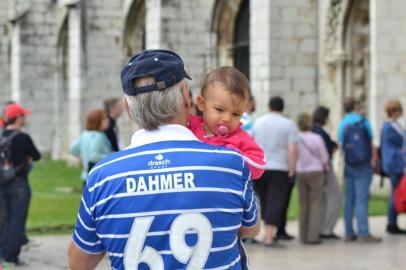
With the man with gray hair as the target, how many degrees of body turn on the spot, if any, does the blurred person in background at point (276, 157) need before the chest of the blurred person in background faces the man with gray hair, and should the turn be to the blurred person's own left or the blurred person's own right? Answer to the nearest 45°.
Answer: approximately 180°

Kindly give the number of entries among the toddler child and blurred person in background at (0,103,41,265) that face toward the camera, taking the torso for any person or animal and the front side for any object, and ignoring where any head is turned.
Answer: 1

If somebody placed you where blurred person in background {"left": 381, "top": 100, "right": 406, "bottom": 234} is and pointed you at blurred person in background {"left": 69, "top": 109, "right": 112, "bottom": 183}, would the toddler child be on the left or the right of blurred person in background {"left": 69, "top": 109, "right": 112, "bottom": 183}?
left

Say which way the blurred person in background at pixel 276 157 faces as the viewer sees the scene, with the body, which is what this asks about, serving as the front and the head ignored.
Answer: away from the camera

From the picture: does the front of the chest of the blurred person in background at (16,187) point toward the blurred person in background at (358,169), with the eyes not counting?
yes

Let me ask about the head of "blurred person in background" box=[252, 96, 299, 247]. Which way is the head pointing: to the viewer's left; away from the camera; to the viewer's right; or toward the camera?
away from the camera

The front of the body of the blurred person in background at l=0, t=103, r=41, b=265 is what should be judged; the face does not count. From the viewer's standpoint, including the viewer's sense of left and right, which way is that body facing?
facing to the right of the viewer

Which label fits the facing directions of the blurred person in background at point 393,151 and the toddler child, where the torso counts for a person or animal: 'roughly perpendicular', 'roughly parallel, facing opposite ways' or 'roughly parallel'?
roughly perpendicular

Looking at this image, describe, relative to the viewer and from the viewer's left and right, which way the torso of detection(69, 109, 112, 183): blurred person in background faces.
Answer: facing away from the viewer and to the right of the viewer
